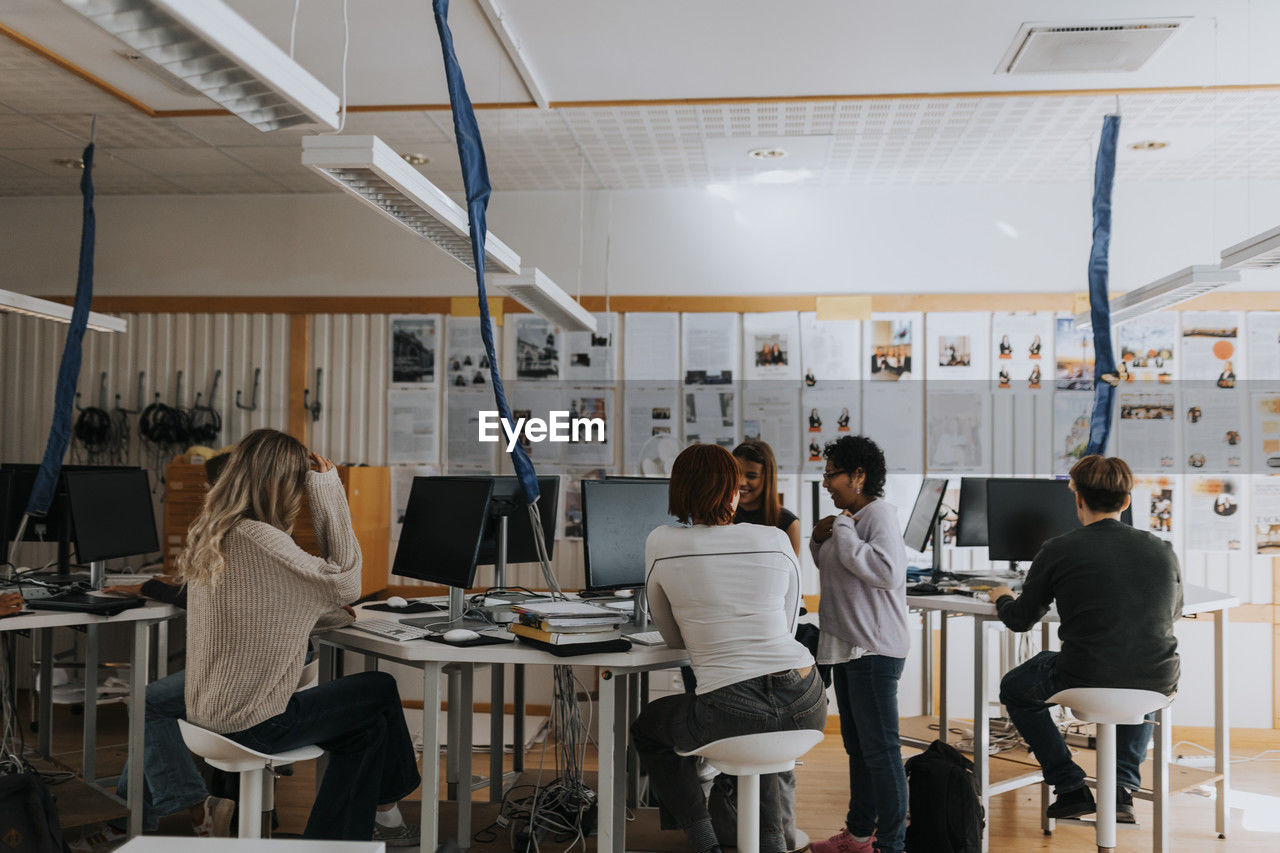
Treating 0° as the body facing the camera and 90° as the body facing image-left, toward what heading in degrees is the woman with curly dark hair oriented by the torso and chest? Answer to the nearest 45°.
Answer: approximately 90°

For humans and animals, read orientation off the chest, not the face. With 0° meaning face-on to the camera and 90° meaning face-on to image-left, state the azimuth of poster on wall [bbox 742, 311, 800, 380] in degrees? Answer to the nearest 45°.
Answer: approximately 0°

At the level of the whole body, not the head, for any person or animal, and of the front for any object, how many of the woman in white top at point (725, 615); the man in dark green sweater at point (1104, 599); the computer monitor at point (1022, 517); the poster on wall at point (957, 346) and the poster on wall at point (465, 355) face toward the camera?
3

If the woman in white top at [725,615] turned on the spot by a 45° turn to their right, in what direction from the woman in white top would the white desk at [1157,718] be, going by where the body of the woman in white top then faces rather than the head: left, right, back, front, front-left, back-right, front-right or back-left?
front-right

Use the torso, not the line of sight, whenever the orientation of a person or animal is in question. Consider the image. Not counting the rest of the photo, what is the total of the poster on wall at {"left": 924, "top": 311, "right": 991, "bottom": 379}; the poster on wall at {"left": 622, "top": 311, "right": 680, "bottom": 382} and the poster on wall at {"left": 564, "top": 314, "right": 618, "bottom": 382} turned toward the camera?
3

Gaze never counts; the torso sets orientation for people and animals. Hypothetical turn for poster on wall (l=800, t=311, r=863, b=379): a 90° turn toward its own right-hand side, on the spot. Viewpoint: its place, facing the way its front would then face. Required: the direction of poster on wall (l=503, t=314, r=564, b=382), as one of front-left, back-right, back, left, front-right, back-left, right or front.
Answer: front

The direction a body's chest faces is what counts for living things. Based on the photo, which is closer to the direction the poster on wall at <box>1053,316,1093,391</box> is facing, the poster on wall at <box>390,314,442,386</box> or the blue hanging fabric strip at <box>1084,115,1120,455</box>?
the blue hanging fabric strip

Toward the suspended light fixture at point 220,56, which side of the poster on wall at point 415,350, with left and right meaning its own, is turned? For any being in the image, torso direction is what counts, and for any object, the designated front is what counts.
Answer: front

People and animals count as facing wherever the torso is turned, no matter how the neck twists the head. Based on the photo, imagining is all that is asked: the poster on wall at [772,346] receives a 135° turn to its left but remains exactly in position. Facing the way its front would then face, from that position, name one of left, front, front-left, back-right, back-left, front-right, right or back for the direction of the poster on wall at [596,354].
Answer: back-left

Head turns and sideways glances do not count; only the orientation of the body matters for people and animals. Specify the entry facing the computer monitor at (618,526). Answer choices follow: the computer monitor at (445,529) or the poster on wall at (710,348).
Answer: the poster on wall

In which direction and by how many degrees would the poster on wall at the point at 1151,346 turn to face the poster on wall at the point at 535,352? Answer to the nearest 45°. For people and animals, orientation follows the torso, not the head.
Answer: approximately 45° to its right

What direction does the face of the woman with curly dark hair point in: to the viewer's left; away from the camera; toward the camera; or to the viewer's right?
to the viewer's left

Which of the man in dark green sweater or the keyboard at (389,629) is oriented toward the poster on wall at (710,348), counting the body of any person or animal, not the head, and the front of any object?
the man in dark green sweater

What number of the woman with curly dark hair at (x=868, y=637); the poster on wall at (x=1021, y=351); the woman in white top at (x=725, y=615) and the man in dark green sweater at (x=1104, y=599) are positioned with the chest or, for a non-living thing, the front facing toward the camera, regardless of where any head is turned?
1

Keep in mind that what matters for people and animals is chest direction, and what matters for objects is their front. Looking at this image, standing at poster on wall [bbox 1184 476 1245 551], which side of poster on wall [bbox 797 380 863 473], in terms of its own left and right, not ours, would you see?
left

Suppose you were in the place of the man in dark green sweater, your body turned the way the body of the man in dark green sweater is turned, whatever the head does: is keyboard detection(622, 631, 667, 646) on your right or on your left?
on your left

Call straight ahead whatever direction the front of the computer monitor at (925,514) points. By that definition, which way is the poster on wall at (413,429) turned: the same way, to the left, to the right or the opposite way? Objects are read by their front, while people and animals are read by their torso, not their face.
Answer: to the left

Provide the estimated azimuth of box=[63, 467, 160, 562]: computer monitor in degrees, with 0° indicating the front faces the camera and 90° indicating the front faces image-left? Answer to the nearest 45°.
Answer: approximately 315°

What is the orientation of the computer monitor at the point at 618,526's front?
toward the camera

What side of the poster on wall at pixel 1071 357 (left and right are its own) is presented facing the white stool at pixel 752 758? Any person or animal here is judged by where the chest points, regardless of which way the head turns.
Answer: front

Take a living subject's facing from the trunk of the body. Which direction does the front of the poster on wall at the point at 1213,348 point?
toward the camera
